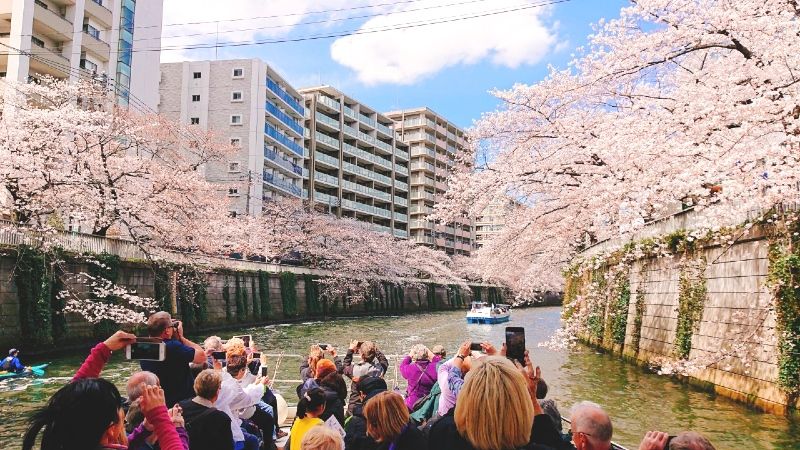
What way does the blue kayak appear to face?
to the viewer's right

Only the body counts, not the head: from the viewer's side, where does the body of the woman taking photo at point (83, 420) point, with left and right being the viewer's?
facing away from the viewer and to the right of the viewer

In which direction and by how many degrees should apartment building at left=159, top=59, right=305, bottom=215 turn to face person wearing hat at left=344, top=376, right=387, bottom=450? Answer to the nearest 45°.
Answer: approximately 45° to its right

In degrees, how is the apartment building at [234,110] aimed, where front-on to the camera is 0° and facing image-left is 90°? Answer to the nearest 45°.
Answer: approximately 315°

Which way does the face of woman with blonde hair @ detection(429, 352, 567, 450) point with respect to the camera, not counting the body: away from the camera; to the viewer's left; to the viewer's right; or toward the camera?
away from the camera

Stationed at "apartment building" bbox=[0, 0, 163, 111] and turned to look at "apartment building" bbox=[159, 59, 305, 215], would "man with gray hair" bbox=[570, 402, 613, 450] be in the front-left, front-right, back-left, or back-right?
back-right

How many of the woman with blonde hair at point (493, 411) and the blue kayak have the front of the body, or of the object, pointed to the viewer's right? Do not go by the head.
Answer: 1

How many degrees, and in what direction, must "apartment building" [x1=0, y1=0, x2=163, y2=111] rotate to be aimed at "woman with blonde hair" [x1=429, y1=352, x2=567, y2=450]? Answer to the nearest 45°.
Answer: approximately 45° to its right

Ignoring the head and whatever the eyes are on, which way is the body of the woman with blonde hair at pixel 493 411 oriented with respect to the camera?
away from the camera
